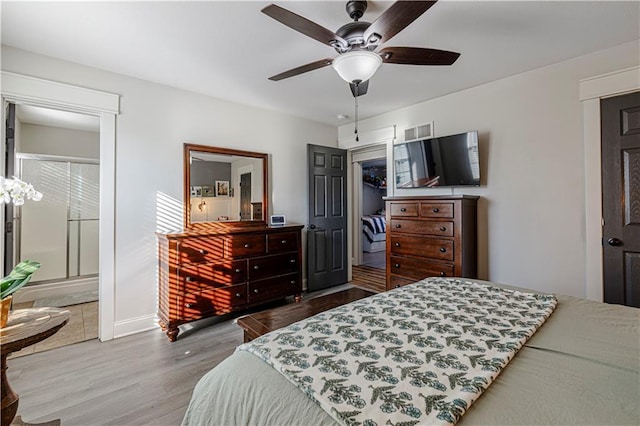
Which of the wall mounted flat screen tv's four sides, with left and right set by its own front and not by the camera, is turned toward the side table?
front

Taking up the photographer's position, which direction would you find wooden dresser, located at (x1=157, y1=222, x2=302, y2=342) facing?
facing the viewer and to the right of the viewer

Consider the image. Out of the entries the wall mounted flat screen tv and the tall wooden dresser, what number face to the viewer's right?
0

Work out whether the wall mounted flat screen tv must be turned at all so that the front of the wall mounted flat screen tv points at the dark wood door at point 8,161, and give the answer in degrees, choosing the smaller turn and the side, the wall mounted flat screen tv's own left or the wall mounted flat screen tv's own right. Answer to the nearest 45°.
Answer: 0° — it already faces it

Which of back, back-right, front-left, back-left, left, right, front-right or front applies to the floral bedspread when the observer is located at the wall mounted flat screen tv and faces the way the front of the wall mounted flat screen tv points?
front-left

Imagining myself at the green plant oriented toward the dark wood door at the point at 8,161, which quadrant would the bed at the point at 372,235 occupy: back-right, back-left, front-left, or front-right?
front-right

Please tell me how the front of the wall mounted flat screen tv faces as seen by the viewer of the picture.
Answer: facing the viewer and to the left of the viewer

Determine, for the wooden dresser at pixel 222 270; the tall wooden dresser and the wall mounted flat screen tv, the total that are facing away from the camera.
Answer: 0

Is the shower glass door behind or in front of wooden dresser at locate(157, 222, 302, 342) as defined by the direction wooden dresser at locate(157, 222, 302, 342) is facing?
behind

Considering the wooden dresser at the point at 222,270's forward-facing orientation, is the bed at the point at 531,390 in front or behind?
in front

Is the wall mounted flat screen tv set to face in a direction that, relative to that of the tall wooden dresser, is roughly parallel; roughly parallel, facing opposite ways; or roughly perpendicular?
roughly parallel
